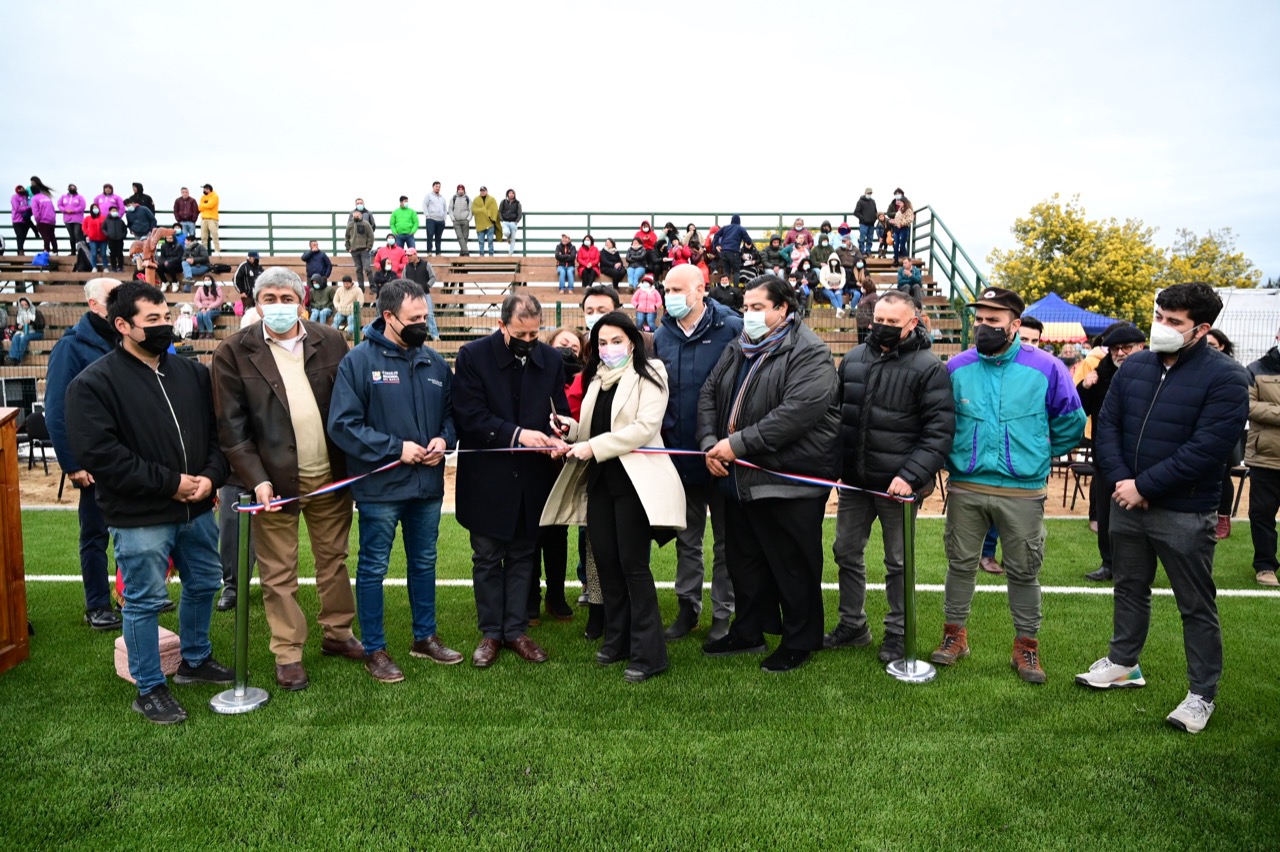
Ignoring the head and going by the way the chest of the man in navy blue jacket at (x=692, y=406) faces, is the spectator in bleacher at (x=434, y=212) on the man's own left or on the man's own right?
on the man's own right

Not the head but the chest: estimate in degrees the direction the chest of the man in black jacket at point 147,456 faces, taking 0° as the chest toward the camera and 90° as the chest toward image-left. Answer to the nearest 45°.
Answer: approximately 315°

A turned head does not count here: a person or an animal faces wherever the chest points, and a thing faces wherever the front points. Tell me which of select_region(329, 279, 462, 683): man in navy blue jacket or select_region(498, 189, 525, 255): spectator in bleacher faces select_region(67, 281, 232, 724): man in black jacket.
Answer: the spectator in bleacher

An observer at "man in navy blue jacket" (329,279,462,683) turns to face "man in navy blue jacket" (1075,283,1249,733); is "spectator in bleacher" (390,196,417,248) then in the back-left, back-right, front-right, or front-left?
back-left

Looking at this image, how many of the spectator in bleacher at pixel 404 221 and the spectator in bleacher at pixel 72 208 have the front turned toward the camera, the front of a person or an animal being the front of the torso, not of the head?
2

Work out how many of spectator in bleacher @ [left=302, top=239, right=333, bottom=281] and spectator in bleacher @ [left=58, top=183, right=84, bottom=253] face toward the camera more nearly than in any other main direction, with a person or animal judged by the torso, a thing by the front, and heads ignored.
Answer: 2

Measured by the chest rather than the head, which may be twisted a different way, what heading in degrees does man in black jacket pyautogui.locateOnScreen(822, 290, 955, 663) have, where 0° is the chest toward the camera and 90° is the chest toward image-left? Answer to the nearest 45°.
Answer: approximately 45°
